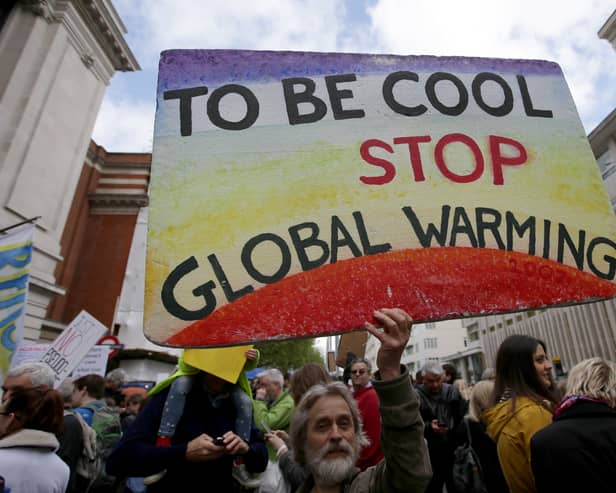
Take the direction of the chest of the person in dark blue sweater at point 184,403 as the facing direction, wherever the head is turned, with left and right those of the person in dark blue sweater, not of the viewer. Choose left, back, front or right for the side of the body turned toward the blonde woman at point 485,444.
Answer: left

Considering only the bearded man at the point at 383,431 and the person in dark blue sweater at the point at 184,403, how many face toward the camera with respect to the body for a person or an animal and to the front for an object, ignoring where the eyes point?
2

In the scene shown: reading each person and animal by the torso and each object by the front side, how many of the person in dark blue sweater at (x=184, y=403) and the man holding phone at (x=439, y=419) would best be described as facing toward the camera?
2

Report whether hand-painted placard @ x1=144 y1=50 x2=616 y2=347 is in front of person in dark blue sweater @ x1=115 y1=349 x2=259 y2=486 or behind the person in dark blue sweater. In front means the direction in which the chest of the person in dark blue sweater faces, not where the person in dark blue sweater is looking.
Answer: in front

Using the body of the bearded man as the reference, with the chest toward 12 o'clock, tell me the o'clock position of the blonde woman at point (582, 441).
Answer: The blonde woman is roughly at 8 o'clock from the bearded man.

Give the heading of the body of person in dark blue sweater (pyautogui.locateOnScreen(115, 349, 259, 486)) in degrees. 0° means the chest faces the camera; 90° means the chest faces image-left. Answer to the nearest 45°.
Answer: approximately 0°

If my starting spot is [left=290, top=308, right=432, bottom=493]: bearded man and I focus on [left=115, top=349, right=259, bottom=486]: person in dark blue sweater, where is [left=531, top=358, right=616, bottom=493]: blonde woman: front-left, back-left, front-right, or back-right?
back-right

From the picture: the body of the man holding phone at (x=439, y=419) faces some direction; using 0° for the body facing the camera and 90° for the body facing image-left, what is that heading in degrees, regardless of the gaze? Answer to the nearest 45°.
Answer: approximately 0°
